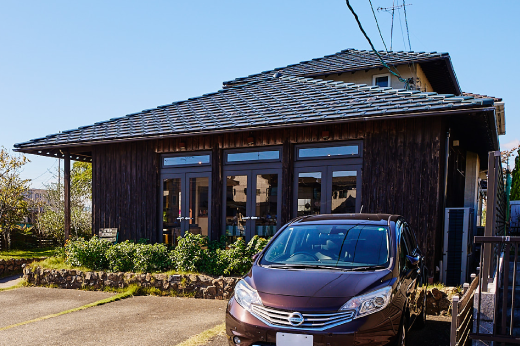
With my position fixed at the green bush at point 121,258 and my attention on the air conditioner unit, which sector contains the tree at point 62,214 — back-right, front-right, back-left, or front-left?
back-left

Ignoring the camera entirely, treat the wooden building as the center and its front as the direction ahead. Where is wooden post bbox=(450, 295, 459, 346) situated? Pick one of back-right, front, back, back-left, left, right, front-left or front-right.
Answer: front-left

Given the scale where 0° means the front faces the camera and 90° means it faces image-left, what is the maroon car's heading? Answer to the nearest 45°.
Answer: approximately 45°

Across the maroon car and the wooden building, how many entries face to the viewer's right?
0

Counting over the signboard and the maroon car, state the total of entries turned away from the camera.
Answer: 0

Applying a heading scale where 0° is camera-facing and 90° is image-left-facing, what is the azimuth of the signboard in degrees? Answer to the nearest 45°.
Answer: approximately 0°

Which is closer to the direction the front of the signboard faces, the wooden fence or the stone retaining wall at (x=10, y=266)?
the wooden fence

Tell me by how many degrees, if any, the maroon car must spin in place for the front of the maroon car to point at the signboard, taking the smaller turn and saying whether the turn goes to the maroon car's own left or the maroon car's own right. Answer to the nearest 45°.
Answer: approximately 90° to the maroon car's own right

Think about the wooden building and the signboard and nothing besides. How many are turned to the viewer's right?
0

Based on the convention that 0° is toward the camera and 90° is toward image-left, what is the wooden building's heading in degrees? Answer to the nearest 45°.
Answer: approximately 45°

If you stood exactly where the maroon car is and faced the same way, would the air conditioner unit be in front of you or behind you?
behind
